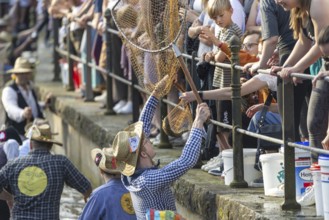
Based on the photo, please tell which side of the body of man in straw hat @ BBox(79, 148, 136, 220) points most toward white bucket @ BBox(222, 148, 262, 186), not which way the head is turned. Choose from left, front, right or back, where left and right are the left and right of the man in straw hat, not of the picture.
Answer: right

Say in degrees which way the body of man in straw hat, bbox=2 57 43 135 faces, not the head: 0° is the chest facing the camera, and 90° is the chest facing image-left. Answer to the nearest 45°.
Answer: approximately 315°

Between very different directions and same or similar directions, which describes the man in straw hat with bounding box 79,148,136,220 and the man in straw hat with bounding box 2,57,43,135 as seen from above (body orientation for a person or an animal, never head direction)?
very different directions

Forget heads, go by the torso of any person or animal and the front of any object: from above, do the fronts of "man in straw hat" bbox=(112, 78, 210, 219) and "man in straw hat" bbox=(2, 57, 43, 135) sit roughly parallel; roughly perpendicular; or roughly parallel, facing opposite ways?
roughly perpendicular

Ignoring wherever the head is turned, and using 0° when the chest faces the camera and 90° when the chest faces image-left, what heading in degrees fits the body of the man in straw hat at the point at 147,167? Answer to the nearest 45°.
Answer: approximately 225°

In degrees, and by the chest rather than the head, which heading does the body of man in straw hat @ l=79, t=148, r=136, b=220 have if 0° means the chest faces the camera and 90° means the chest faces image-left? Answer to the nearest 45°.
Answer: approximately 135°
